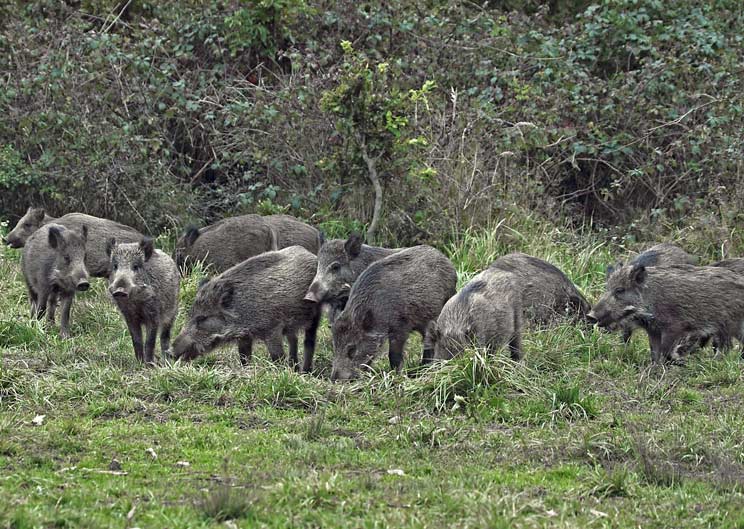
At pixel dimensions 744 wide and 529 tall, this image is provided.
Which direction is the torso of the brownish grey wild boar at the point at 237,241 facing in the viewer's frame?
to the viewer's left

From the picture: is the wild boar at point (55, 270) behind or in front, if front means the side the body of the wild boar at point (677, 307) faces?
in front

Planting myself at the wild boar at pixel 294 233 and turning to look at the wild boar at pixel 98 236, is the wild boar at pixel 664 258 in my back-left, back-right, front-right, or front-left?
back-left

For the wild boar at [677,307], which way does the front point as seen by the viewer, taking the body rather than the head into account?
to the viewer's left

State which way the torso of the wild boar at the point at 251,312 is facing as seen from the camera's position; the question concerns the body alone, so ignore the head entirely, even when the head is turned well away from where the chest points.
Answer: to the viewer's left

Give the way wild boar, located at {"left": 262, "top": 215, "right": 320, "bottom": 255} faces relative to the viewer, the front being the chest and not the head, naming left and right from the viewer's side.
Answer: facing to the left of the viewer

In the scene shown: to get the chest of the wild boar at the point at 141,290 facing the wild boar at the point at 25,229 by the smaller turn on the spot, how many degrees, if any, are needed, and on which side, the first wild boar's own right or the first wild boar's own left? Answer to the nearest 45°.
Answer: approximately 135° to the first wild boar's own right

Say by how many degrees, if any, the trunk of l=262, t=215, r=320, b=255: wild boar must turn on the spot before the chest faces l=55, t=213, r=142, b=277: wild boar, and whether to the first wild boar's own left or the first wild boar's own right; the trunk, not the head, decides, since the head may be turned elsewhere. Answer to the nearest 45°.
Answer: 0° — it already faces it

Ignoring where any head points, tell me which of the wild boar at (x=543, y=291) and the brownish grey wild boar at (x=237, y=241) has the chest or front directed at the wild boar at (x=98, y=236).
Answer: the brownish grey wild boar

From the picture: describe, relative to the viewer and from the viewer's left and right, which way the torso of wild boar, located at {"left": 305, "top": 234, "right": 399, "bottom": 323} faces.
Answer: facing the viewer and to the left of the viewer

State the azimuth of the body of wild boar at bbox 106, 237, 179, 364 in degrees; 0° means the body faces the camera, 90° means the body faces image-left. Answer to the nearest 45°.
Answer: approximately 45°

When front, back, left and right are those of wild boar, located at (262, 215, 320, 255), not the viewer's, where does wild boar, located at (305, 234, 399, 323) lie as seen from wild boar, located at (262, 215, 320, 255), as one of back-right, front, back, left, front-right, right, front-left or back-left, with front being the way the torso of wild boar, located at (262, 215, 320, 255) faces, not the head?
left

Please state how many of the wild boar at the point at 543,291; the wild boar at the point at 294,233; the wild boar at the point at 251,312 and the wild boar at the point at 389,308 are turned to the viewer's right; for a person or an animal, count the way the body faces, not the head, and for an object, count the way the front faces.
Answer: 1

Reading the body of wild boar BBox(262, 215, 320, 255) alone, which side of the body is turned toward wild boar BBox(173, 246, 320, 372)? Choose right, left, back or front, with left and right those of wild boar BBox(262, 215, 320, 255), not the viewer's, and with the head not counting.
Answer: left

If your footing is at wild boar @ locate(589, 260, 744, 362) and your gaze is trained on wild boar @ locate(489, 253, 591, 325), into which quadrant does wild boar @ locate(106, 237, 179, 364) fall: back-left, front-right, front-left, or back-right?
front-left

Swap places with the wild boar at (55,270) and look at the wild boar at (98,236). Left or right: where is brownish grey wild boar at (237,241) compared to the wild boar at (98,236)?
right
